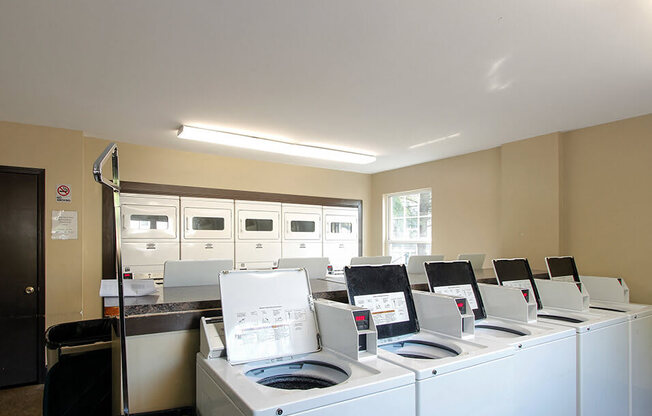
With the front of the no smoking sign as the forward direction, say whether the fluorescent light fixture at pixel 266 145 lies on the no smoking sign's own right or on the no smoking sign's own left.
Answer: on the no smoking sign's own left

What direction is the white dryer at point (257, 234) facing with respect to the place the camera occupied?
facing the viewer

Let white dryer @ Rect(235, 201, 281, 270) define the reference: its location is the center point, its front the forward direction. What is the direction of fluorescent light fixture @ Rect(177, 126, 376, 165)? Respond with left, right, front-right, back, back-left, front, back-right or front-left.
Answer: front

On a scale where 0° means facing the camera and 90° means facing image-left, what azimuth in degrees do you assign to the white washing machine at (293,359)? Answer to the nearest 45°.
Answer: approximately 315°

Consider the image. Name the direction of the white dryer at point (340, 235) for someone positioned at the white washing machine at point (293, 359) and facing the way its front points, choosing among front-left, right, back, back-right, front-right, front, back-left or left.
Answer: back-left

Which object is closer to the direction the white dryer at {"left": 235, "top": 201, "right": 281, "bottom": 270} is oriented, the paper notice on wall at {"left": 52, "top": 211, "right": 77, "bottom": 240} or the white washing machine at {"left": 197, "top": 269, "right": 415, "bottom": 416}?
the white washing machine

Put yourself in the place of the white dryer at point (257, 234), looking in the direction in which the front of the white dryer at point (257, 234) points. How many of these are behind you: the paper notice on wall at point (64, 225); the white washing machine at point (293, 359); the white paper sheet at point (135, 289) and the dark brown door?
0

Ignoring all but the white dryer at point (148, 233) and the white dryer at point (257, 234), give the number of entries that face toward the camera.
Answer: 2

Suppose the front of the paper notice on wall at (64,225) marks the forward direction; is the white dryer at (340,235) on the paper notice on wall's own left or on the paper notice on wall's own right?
on the paper notice on wall's own left

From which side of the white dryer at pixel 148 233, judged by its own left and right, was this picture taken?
front

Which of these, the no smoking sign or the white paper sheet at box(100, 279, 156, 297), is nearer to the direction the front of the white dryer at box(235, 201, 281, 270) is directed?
the white paper sheet

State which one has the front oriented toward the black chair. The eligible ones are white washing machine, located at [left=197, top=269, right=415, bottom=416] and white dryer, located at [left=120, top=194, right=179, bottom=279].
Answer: the white dryer

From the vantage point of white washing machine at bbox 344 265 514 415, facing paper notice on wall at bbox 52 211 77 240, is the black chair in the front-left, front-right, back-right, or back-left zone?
front-left

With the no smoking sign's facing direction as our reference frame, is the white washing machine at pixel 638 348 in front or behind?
in front
